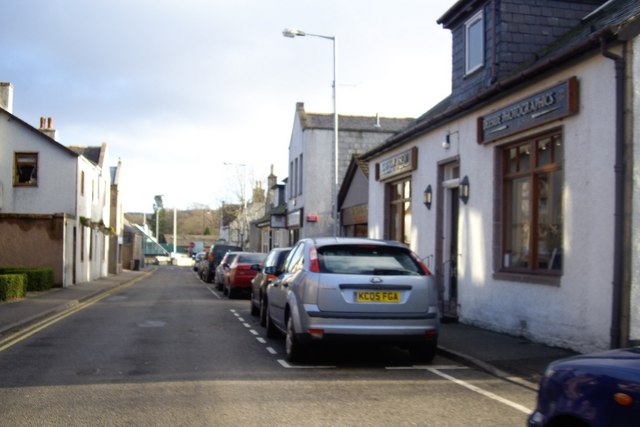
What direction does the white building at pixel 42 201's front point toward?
to the viewer's right

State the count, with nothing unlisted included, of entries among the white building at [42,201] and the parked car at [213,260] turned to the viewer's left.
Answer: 0

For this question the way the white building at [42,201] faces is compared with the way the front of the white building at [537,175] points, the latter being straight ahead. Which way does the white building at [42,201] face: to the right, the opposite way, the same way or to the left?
the opposite way

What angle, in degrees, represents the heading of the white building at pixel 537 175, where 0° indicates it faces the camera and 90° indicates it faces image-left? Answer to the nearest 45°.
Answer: approximately 45°

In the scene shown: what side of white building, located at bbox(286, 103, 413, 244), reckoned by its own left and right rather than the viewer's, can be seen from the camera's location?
left

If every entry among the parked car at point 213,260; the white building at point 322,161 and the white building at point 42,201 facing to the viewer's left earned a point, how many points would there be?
1

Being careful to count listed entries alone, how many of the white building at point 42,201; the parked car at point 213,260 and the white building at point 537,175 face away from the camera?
1

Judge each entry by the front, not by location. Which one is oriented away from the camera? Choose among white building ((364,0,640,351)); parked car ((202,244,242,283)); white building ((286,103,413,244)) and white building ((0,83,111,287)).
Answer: the parked car

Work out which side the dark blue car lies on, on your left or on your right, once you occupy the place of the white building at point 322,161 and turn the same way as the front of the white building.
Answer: on your left

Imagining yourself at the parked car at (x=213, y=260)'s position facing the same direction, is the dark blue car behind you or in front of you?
behind

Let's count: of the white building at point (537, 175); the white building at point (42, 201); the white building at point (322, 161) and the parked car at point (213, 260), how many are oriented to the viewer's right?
1

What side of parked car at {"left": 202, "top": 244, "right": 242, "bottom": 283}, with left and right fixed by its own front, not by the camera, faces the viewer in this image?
back

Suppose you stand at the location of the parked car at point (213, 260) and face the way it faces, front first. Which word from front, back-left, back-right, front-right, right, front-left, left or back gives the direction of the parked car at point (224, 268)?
back
